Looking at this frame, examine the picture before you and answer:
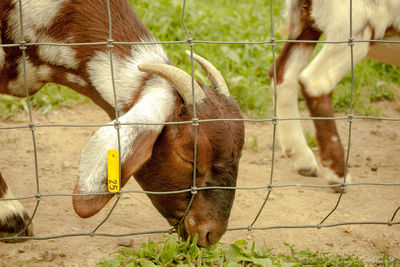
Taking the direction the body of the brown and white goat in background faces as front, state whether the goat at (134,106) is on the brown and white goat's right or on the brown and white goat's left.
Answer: on the brown and white goat's right
